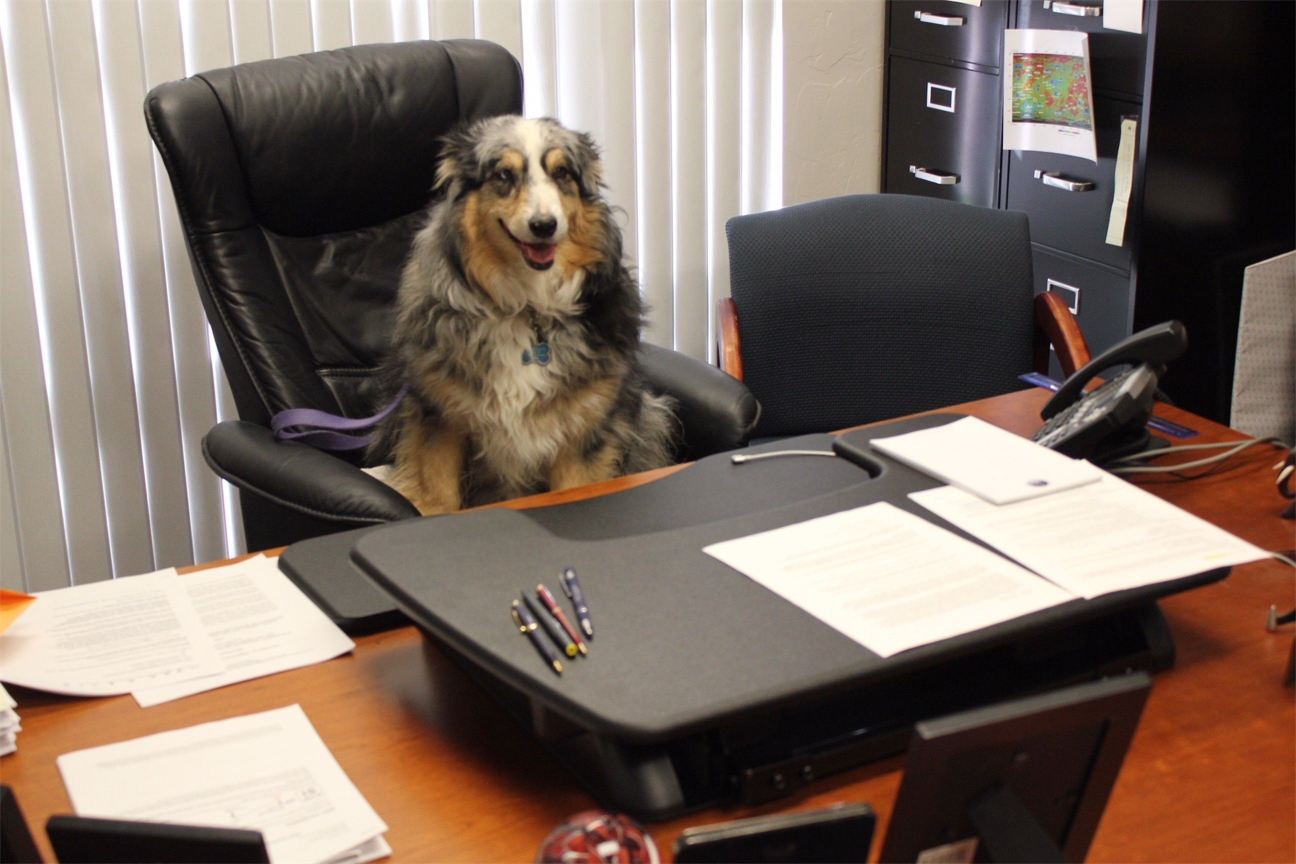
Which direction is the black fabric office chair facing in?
toward the camera

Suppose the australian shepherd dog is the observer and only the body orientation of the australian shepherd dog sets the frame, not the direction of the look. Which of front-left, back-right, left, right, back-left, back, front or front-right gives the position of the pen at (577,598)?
front

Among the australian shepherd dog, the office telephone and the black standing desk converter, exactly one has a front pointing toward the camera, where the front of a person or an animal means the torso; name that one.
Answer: the australian shepherd dog

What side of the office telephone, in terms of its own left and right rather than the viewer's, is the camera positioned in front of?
left

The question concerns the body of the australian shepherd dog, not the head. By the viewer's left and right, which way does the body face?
facing the viewer

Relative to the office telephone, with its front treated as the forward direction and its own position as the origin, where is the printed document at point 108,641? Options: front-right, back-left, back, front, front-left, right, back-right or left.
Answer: front-left

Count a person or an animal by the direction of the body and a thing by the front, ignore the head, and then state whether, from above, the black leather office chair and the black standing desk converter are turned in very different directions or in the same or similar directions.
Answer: very different directions

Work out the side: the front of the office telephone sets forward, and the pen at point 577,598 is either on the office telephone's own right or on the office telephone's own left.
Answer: on the office telephone's own left

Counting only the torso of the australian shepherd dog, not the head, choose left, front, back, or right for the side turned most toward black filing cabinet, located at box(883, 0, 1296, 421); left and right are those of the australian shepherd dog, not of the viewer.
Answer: left

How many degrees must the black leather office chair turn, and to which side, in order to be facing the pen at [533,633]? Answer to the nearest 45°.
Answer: approximately 45° to its right

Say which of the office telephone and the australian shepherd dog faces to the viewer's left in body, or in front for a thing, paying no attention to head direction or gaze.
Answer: the office telephone

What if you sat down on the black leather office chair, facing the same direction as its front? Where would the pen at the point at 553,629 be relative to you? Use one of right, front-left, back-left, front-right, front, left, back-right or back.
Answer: front-right

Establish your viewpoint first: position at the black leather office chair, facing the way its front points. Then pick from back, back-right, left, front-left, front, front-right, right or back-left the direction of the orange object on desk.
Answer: front-right

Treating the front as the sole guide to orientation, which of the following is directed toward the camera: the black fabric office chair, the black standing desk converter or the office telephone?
the black fabric office chair

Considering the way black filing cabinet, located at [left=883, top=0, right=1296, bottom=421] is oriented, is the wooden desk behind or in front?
in front
